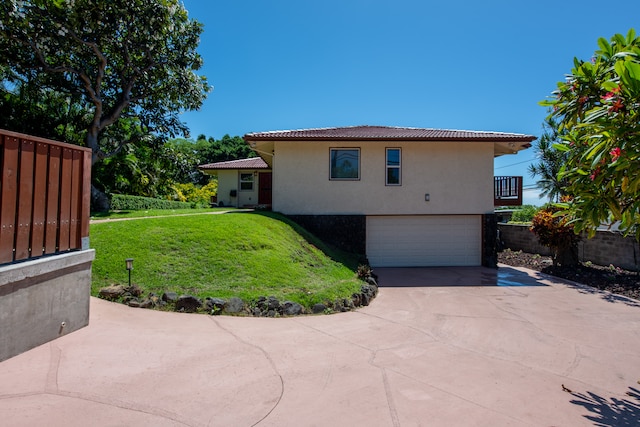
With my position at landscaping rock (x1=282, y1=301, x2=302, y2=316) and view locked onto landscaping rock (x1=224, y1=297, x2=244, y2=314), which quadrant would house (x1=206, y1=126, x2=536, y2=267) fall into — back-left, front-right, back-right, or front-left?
back-right

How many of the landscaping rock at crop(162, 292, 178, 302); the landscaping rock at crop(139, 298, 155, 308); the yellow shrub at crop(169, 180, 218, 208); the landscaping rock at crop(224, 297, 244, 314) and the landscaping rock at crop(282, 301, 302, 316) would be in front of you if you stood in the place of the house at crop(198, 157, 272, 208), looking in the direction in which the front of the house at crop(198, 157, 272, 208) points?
4

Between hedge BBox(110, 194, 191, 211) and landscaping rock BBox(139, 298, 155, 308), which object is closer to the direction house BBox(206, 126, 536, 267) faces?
the landscaping rock

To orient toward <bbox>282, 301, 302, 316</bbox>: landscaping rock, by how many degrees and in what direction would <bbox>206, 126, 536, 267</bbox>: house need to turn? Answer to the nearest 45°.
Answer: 0° — it already faces it

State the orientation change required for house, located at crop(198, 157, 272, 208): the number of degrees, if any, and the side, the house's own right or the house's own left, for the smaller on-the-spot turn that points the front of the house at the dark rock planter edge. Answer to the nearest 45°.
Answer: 0° — it already faces it

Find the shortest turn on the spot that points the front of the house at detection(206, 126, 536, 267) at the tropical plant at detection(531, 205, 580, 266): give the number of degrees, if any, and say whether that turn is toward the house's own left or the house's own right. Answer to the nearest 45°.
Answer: approximately 90° to the house's own left

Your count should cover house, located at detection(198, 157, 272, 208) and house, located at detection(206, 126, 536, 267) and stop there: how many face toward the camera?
2

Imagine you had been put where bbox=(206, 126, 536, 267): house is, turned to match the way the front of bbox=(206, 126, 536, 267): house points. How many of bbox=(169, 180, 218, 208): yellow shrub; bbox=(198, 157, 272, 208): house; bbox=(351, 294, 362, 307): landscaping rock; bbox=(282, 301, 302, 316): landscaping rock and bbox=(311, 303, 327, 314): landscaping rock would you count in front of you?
3

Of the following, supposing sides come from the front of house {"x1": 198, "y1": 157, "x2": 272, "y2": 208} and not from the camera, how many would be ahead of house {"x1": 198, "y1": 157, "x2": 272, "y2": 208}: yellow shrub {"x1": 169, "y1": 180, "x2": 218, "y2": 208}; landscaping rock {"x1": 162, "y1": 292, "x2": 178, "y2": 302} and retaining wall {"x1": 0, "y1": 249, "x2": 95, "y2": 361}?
2
